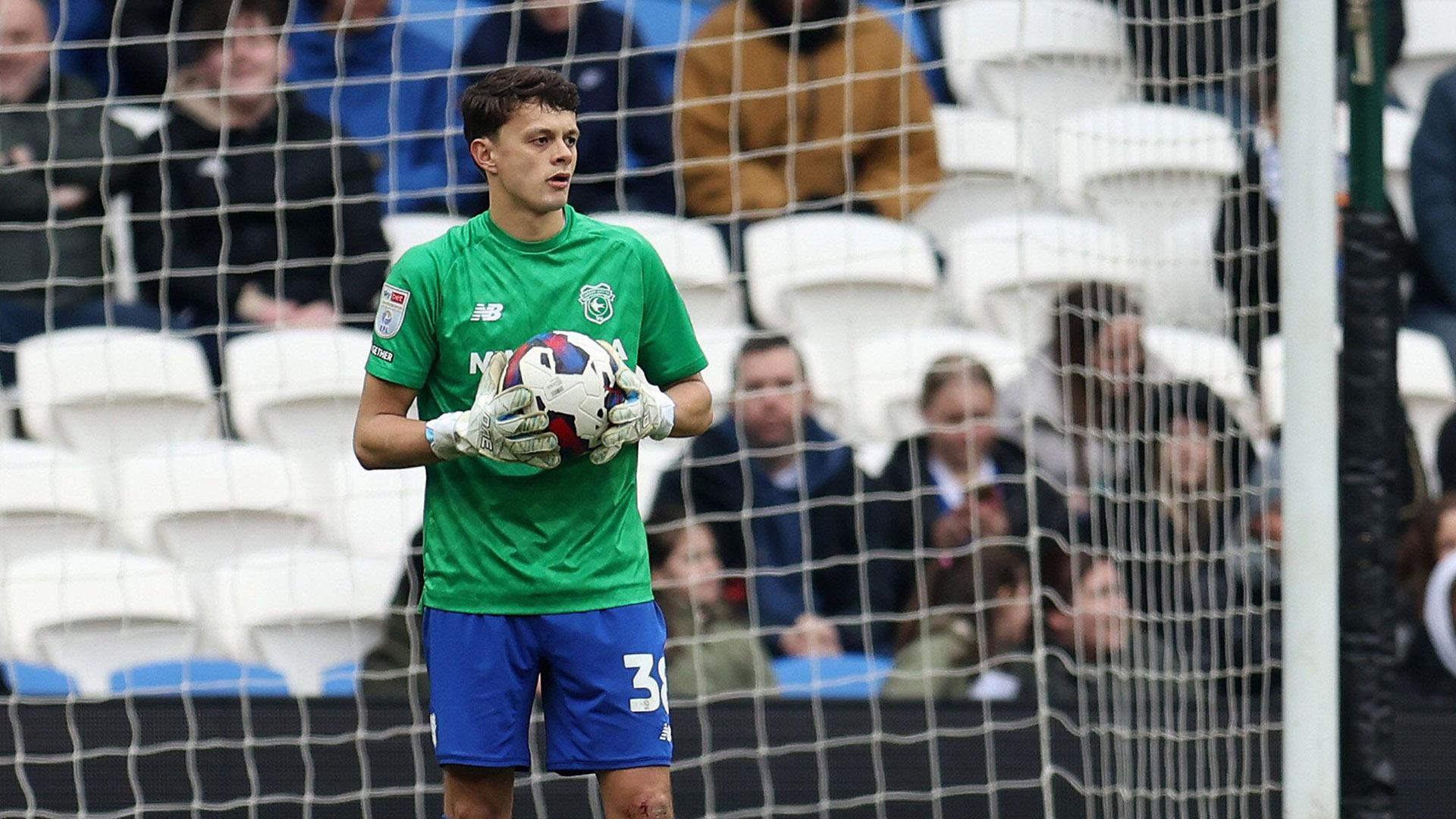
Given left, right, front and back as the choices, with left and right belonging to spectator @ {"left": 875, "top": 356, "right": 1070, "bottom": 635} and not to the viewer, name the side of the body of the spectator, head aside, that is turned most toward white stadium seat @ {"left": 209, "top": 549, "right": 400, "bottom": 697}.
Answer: right

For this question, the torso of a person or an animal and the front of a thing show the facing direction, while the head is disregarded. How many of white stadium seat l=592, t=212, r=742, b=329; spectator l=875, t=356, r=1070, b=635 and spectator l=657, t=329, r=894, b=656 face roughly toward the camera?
3

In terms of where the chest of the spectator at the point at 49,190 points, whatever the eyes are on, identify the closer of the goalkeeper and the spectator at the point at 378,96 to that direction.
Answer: the goalkeeper

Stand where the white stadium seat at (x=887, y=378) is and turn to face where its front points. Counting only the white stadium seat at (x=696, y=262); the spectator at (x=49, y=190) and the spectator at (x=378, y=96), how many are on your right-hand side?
3

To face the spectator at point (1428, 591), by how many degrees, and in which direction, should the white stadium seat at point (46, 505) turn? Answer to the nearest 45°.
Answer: approximately 45° to its left

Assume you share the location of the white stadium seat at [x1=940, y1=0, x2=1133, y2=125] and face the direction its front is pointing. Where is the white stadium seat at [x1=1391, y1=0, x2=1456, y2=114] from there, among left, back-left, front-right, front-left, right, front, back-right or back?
back-left

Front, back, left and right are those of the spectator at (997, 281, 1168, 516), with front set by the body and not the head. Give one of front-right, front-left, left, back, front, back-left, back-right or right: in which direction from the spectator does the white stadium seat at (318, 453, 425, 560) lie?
back-right

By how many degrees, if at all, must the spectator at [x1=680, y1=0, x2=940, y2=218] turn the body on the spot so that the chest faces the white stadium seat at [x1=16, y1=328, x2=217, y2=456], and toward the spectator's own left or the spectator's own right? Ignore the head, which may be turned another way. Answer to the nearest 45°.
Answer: approximately 90° to the spectator's own right

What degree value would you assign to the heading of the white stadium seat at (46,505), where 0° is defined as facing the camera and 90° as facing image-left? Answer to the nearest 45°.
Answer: approximately 0°

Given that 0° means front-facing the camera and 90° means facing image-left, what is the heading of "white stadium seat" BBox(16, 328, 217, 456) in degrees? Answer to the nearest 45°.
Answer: approximately 0°

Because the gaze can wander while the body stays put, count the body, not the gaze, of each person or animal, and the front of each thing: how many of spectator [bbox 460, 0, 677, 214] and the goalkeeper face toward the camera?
2

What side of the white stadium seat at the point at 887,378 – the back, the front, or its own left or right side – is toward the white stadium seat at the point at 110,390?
right
